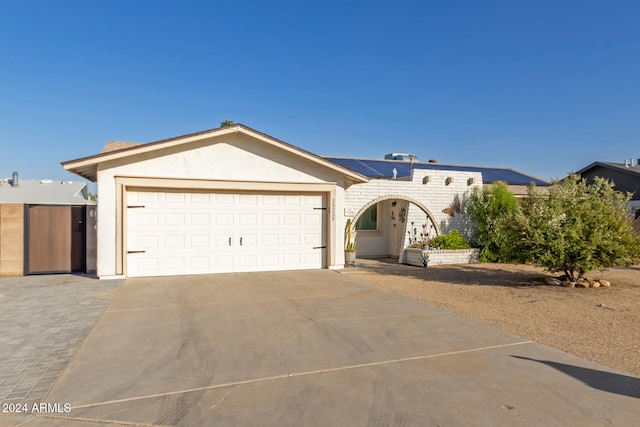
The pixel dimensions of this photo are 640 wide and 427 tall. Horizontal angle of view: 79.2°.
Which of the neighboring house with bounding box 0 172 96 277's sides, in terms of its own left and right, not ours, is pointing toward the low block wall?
left

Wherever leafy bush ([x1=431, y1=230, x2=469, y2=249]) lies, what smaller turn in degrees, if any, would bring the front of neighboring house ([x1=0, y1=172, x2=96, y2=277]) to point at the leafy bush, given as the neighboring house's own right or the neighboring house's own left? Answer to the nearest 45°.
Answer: approximately 90° to the neighboring house's own left

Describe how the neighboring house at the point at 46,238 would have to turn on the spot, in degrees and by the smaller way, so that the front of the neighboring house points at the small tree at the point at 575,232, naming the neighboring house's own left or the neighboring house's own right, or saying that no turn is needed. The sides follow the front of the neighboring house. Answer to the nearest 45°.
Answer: approximately 45° to the neighboring house's own left

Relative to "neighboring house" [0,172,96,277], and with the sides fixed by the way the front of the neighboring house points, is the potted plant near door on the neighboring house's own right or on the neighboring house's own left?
on the neighboring house's own left

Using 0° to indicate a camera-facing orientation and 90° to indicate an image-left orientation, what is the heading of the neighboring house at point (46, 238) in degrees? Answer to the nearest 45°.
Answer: approximately 0°
